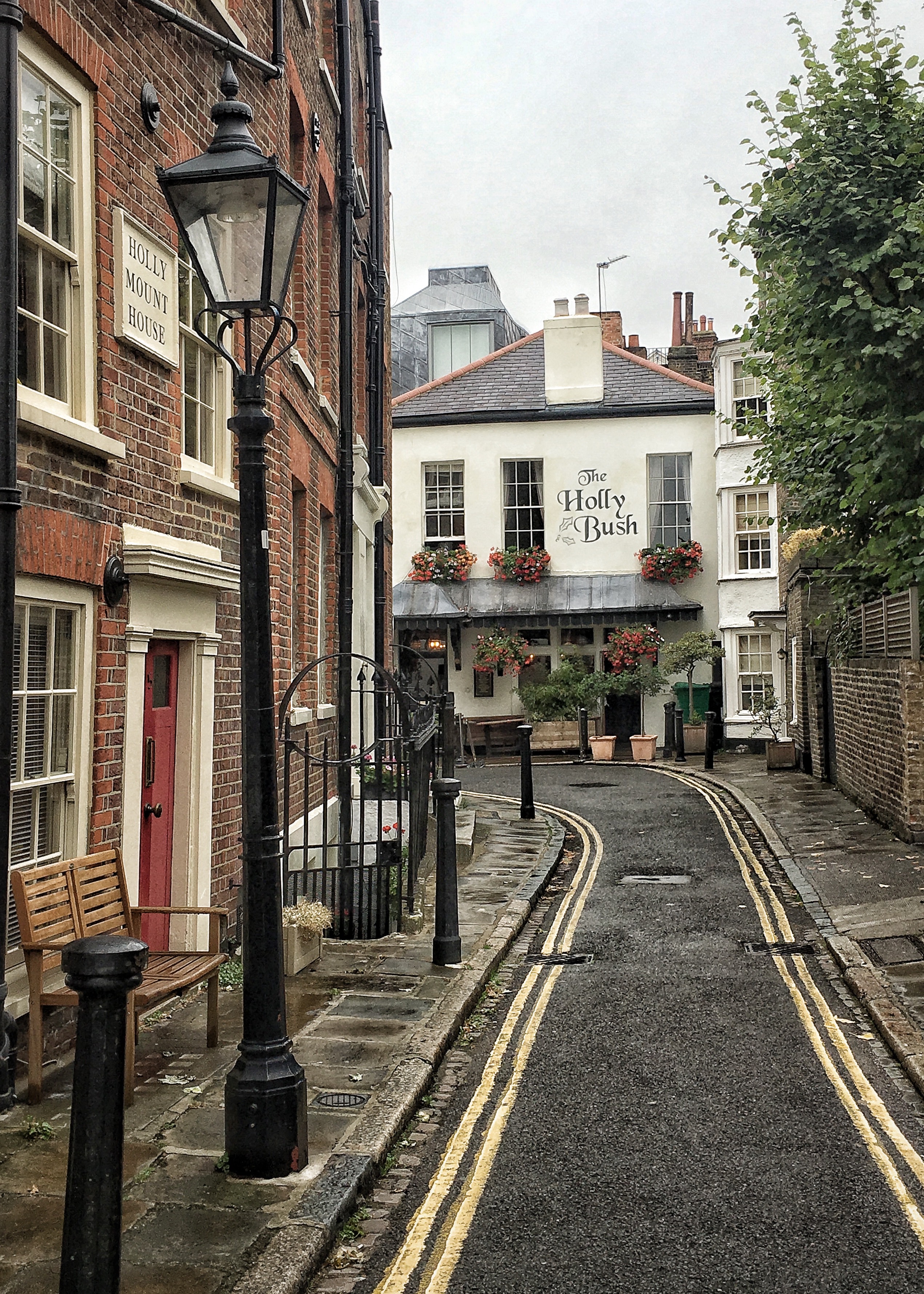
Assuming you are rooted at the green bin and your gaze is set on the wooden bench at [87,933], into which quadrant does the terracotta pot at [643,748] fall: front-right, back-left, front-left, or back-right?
front-right

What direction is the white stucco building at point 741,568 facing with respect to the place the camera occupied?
facing the viewer

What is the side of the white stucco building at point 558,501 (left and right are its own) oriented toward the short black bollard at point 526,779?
front

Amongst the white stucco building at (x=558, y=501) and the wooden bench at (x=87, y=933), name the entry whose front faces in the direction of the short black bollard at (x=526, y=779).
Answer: the white stucco building

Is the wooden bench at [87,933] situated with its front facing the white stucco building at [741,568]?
no

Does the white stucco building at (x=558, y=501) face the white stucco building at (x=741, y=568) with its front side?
no

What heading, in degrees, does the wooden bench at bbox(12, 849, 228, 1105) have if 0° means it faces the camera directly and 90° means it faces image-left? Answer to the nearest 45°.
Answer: approximately 315°

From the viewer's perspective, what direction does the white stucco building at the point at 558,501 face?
toward the camera

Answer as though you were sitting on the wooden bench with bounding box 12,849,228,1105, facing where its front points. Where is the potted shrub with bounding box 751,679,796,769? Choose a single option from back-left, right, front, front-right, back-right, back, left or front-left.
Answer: left

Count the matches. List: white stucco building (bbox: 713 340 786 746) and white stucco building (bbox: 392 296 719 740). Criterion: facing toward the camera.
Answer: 2

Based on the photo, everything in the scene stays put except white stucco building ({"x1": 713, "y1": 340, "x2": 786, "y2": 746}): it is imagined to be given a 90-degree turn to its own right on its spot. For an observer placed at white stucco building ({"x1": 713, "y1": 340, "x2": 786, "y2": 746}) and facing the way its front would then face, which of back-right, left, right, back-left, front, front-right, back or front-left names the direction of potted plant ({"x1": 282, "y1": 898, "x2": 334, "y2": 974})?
left

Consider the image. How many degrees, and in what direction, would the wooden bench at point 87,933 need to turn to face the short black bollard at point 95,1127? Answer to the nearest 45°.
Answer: approximately 45° to its right

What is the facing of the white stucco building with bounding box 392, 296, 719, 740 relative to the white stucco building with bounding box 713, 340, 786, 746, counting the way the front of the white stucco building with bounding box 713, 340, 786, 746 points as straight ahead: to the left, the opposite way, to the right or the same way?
the same way

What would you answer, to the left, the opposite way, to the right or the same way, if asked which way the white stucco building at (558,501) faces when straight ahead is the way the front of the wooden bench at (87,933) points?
to the right

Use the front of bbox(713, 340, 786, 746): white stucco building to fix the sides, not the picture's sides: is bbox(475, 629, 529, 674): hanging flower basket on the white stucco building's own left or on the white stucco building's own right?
on the white stucco building's own right
